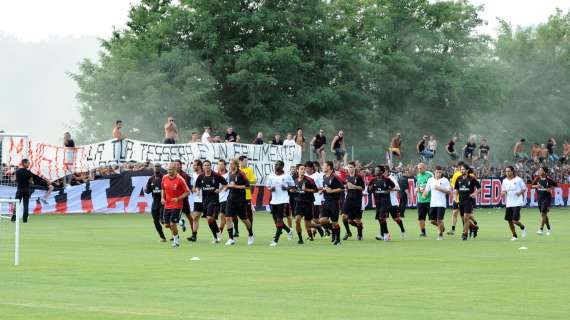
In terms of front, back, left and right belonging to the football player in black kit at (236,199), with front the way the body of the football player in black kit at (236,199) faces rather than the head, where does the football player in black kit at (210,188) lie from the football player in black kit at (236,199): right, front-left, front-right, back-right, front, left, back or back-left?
right

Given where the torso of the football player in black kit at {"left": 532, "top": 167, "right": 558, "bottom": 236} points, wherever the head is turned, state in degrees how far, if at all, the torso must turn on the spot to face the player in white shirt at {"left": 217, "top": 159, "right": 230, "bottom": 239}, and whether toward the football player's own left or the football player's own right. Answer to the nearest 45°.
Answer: approximately 45° to the football player's own right

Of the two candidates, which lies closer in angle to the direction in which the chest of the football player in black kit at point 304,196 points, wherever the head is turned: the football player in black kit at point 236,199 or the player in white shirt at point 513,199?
the football player in black kit

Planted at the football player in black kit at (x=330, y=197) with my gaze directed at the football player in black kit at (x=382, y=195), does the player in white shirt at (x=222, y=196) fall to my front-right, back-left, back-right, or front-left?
back-left

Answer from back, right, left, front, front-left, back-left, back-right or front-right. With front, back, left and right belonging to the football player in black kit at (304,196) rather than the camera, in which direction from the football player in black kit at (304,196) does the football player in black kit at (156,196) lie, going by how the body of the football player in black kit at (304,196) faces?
front-right

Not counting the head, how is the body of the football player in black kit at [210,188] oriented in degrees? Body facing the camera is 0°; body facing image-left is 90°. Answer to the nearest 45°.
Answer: approximately 0°

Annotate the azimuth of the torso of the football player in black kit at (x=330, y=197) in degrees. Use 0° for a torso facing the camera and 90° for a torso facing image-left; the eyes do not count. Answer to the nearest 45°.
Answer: approximately 45°

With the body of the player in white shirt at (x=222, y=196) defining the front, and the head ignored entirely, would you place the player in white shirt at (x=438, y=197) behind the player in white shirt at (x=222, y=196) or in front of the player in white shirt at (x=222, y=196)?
behind

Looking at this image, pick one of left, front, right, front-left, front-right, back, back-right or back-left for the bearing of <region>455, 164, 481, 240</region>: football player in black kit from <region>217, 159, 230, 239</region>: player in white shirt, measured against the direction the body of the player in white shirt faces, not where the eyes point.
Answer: back-left
